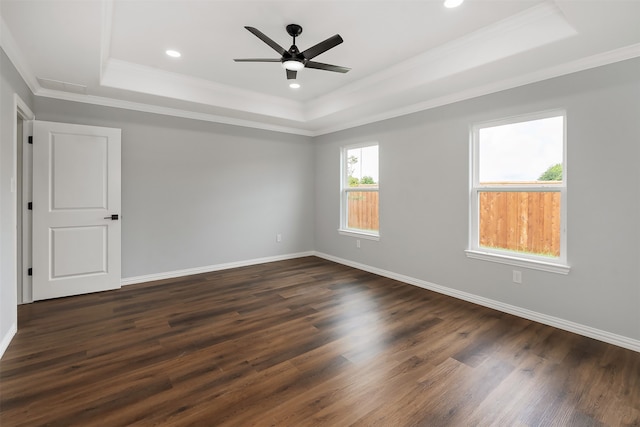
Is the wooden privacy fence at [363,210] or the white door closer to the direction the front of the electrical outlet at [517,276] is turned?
the white door

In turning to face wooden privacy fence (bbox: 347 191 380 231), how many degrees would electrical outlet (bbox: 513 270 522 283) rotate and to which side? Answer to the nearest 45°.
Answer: approximately 135° to its right
